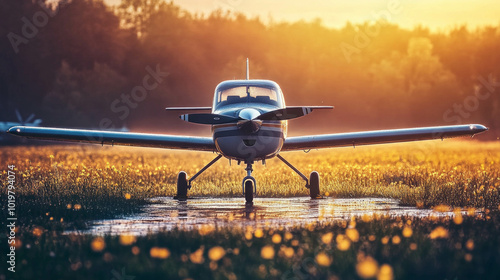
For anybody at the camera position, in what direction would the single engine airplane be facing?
facing the viewer
